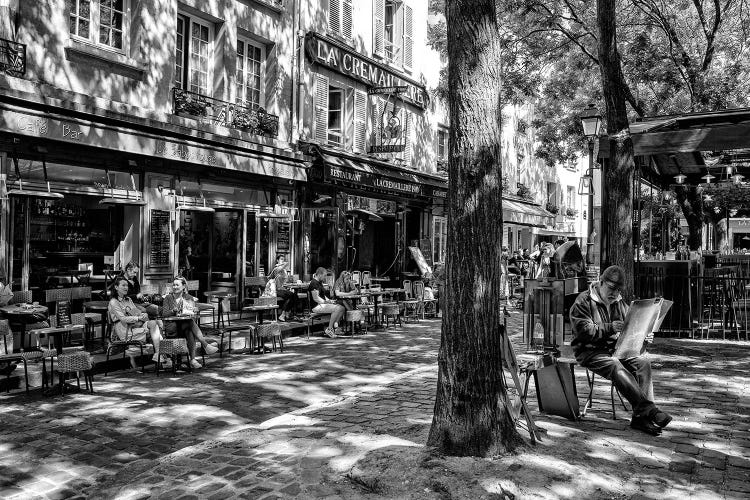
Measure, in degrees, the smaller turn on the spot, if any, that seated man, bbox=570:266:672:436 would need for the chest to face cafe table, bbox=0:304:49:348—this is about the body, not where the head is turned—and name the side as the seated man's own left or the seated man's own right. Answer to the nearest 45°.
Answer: approximately 135° to the seated man's own right

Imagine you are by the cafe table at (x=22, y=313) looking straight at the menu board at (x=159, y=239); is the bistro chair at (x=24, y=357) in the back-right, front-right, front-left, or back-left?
back-right

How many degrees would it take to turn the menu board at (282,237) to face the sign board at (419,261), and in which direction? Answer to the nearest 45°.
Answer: approximately 90° to its left

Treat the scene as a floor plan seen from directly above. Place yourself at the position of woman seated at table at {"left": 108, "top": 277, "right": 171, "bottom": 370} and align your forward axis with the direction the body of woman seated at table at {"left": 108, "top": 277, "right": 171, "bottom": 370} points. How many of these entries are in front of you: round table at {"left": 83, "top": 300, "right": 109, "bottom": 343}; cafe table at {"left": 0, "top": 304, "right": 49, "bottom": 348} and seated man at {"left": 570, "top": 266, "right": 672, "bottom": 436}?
1

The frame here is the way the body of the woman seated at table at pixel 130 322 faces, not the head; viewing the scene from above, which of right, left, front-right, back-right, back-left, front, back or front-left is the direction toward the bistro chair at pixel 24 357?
right

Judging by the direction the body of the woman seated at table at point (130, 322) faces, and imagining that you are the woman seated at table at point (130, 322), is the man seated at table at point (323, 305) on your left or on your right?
on your left

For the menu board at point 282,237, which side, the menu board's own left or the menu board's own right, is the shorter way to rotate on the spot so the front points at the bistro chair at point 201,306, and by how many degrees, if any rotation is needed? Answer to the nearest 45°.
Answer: approximately 45° to the menu board's own right

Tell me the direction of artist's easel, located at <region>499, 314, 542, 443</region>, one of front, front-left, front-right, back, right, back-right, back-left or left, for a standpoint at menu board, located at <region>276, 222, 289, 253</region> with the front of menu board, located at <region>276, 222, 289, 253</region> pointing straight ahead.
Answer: front-right

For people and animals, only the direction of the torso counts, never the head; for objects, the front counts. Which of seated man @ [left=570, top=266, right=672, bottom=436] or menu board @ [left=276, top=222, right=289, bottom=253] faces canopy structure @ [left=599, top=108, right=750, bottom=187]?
the menu board

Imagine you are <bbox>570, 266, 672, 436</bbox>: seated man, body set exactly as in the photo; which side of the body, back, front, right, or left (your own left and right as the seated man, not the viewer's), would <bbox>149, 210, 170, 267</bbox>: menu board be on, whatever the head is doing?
back
